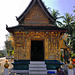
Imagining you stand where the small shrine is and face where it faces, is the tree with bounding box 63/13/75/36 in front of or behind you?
behind

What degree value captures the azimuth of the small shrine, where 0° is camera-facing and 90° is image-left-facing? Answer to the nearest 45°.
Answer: approximately 0°
